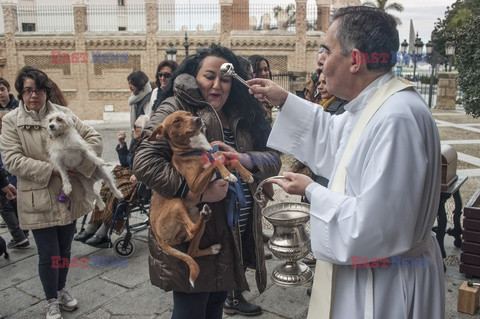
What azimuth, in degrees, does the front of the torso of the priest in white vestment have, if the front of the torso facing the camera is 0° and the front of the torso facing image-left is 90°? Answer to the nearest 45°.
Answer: approximately 90°

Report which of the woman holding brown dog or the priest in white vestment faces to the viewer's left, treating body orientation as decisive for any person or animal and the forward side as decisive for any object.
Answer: the priest in white vestment

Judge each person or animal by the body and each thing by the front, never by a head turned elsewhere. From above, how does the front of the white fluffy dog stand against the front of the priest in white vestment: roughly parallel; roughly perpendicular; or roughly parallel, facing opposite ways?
roughly perpendicular

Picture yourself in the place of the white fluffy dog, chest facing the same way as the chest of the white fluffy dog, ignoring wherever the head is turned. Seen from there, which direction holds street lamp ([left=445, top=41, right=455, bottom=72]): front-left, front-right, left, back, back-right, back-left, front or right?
back

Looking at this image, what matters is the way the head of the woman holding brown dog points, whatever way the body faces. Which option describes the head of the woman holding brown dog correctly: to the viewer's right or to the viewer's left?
to the viewer's right

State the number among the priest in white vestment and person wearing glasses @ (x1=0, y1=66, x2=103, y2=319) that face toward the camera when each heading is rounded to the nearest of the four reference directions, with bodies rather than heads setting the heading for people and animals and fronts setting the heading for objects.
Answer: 1

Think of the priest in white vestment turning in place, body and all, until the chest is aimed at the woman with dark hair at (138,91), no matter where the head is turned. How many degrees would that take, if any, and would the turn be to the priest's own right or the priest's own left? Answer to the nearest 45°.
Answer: approximately 45° to the priest's own right

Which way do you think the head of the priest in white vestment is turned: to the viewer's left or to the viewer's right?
to the viewer's left

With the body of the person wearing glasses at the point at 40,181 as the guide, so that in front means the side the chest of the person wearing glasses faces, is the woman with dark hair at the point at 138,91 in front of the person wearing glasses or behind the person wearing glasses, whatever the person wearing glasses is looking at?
behind

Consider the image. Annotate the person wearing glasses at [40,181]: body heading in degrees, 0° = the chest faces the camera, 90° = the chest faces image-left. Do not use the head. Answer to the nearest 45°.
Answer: approximately 0°

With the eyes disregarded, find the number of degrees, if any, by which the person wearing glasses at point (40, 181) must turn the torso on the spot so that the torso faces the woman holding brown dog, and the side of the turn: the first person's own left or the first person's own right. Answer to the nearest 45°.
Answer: approximately 45° to the first person's own left
